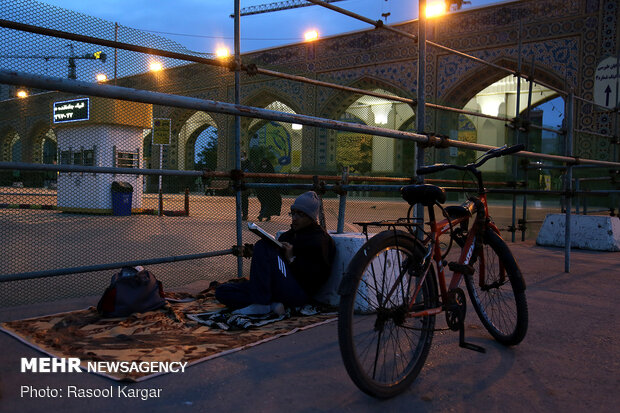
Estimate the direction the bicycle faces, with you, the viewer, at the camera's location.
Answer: facing away from the viewer and to the right of the viewer

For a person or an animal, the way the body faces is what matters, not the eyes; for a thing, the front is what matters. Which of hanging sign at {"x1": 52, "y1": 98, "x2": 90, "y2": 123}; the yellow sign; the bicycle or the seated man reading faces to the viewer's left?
the seated man reading

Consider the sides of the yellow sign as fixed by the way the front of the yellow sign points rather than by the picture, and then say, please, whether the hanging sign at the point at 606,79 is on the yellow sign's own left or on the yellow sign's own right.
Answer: on the yellow sign's own left

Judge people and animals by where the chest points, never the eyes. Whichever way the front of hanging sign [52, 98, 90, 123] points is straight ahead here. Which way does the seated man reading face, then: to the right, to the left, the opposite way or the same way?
to the right

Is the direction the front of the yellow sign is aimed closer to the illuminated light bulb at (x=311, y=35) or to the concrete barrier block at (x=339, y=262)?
the concrete barrier block
